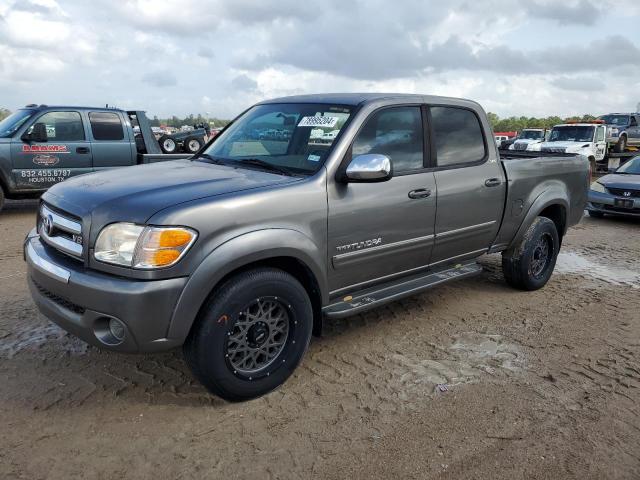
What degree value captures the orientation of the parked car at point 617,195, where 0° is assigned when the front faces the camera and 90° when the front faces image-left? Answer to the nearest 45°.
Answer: approximately 45°

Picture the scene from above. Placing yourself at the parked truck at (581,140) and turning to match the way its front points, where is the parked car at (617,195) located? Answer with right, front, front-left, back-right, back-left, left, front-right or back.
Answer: front-left

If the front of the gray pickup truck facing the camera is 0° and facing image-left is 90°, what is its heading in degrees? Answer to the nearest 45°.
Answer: approximately 45°

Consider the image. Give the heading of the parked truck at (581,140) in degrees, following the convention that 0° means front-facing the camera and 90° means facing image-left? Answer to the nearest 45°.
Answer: approximately 45°

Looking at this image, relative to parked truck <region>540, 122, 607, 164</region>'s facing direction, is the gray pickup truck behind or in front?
in front

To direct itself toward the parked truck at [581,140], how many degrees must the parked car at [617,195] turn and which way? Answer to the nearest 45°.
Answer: approximately 135° to its right

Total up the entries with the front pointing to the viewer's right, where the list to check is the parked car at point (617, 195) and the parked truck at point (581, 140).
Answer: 0

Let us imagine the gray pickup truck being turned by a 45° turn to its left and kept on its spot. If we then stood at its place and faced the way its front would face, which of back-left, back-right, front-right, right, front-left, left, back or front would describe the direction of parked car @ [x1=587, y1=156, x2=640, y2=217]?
back-left

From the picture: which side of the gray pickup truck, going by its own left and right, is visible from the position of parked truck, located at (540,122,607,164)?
back
